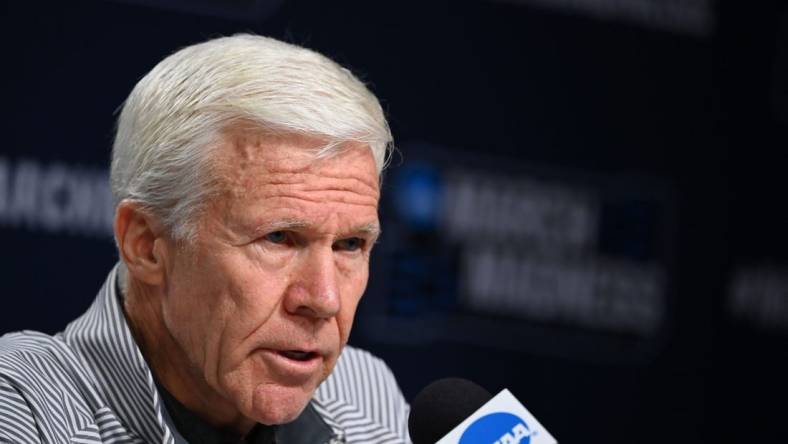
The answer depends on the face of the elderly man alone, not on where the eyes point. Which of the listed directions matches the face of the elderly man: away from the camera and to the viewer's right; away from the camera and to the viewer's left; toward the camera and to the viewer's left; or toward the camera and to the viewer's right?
toward the camera and to the viewer's right

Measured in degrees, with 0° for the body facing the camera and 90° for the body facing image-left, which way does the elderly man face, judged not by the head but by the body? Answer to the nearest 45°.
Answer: approximately 315°
